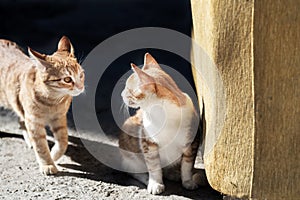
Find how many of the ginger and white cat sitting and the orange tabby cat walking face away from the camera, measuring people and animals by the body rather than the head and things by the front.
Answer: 0

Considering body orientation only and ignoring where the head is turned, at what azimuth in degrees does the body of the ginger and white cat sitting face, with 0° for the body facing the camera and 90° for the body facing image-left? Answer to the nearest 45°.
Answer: approximately 315°

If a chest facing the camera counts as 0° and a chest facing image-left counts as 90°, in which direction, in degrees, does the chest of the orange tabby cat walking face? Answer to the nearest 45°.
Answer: approximately 315°

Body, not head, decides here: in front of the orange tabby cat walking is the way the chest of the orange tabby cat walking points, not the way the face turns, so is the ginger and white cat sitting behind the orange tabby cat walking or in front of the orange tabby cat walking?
in front
